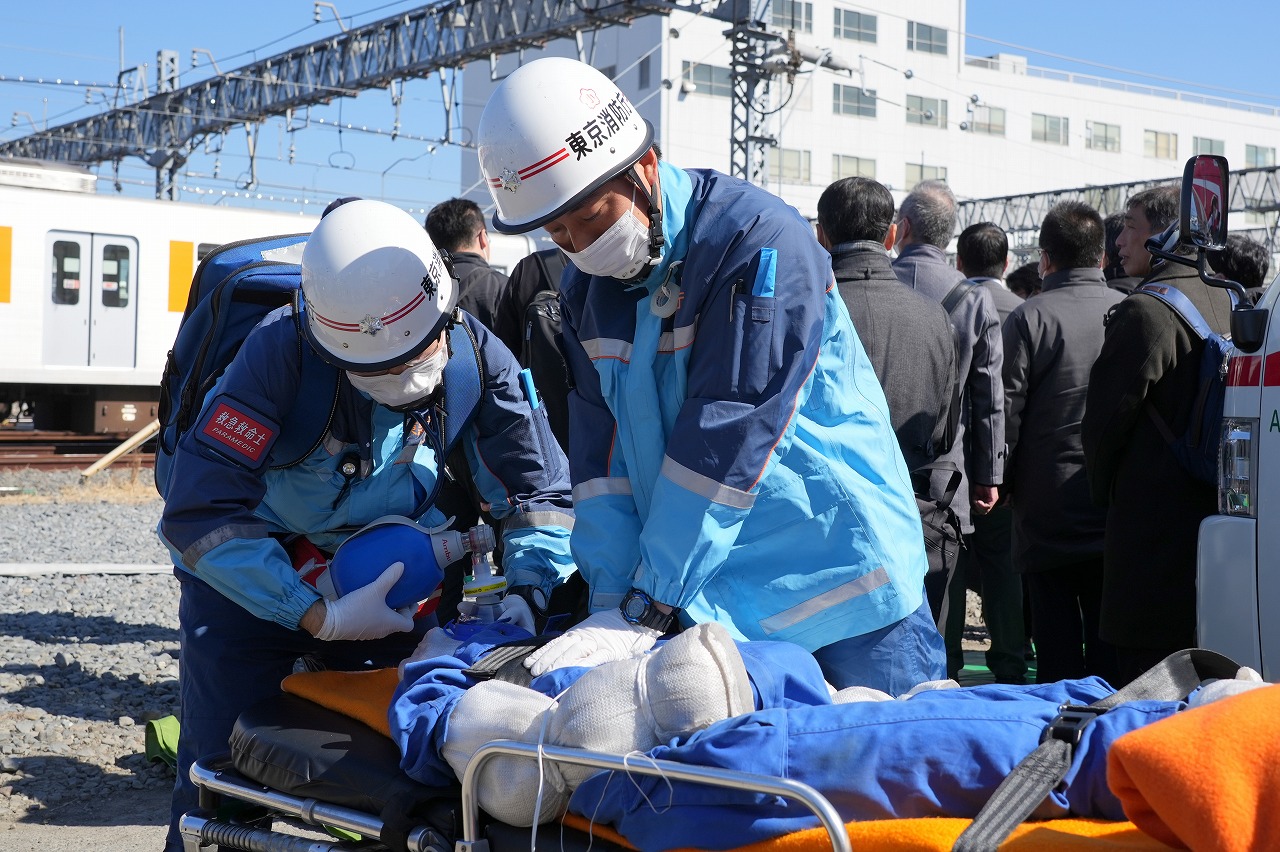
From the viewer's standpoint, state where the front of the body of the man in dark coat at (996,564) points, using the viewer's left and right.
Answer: facing away from the viewer

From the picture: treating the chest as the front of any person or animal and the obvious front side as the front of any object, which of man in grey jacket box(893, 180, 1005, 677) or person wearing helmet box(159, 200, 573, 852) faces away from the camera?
the man in grey jacket

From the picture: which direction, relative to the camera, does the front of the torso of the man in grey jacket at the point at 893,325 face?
away from the camera

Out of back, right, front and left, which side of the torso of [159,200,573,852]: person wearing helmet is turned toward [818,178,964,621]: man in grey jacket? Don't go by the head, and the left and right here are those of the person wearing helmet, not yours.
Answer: left

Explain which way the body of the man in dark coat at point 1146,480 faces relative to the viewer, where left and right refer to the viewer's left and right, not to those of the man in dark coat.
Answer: facing away from the viewer and to the left of the viewer

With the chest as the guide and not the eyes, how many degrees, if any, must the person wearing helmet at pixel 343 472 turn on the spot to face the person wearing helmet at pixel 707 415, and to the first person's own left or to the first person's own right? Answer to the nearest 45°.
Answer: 0° — they already face them

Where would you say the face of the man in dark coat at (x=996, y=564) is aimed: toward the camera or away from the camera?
away from the camera

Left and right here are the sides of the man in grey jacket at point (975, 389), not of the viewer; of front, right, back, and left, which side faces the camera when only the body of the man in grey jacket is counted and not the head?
back

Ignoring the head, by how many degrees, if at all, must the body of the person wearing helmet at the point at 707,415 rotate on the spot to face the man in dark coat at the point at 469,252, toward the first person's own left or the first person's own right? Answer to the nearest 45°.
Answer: approximately 135° to the first person's own right

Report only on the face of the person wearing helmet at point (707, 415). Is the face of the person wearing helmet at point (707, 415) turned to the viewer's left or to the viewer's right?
to the viewer's left

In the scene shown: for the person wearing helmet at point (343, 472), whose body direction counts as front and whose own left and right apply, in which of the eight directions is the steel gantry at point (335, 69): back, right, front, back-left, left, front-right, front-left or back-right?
back-left

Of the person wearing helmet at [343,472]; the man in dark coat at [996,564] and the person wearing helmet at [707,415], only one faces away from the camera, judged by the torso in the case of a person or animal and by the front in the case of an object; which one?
the man in dark coat

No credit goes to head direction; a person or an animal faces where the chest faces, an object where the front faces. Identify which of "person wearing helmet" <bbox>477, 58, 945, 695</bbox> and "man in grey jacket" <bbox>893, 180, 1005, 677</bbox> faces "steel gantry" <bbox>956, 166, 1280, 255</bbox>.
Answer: the man in grey jacket
